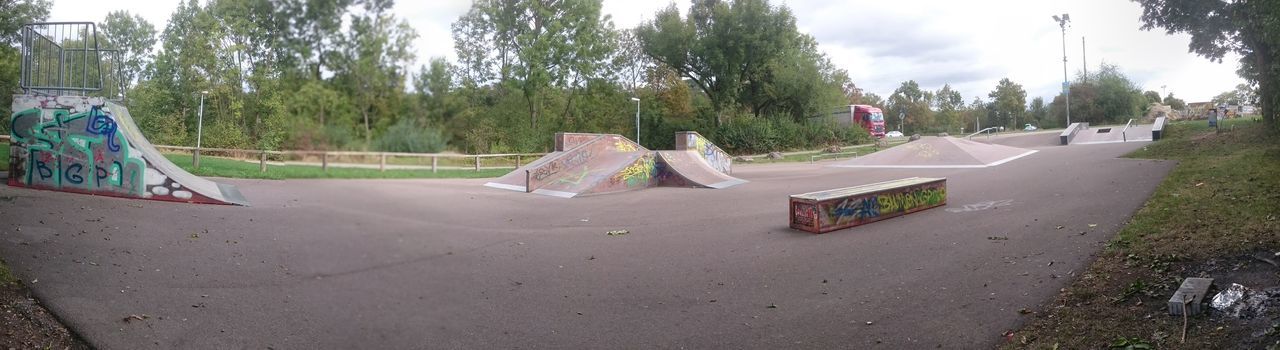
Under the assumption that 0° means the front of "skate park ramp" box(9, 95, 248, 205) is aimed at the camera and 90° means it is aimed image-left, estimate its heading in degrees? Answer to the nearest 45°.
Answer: approximately 270°
